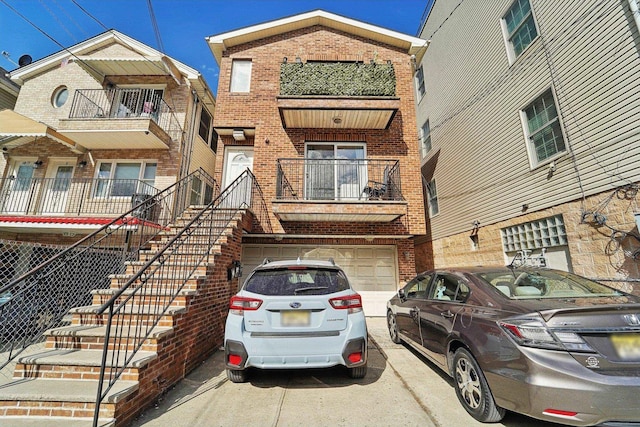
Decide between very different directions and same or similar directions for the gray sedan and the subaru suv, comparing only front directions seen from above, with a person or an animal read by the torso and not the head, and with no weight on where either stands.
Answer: same or similar directions

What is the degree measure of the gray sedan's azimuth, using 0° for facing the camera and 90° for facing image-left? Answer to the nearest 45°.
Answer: approximately 135°

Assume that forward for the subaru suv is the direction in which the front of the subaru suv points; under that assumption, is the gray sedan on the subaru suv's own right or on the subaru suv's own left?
on the subaru suv's own right

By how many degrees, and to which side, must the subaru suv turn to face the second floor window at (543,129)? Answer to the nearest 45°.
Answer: approximately 90° to its right

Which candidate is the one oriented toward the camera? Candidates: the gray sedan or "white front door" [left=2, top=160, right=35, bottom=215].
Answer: the white front door

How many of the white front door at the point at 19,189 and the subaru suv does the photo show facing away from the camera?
1

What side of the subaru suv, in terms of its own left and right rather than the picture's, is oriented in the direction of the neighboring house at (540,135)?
right

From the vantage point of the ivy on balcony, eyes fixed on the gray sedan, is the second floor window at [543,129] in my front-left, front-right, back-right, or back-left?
front-left

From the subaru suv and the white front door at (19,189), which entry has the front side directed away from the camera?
the subaru suv

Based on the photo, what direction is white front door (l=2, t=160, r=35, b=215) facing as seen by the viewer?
toward the camera

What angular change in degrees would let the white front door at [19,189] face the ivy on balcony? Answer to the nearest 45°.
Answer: approximately 45° to its left

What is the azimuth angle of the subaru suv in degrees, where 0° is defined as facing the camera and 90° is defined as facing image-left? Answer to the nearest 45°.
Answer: approximately 180°

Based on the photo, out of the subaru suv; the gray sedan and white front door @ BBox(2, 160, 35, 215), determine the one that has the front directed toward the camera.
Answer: the white front door

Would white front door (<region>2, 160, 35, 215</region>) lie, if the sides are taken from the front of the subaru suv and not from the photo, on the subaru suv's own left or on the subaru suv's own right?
on the subaru suv's own left
